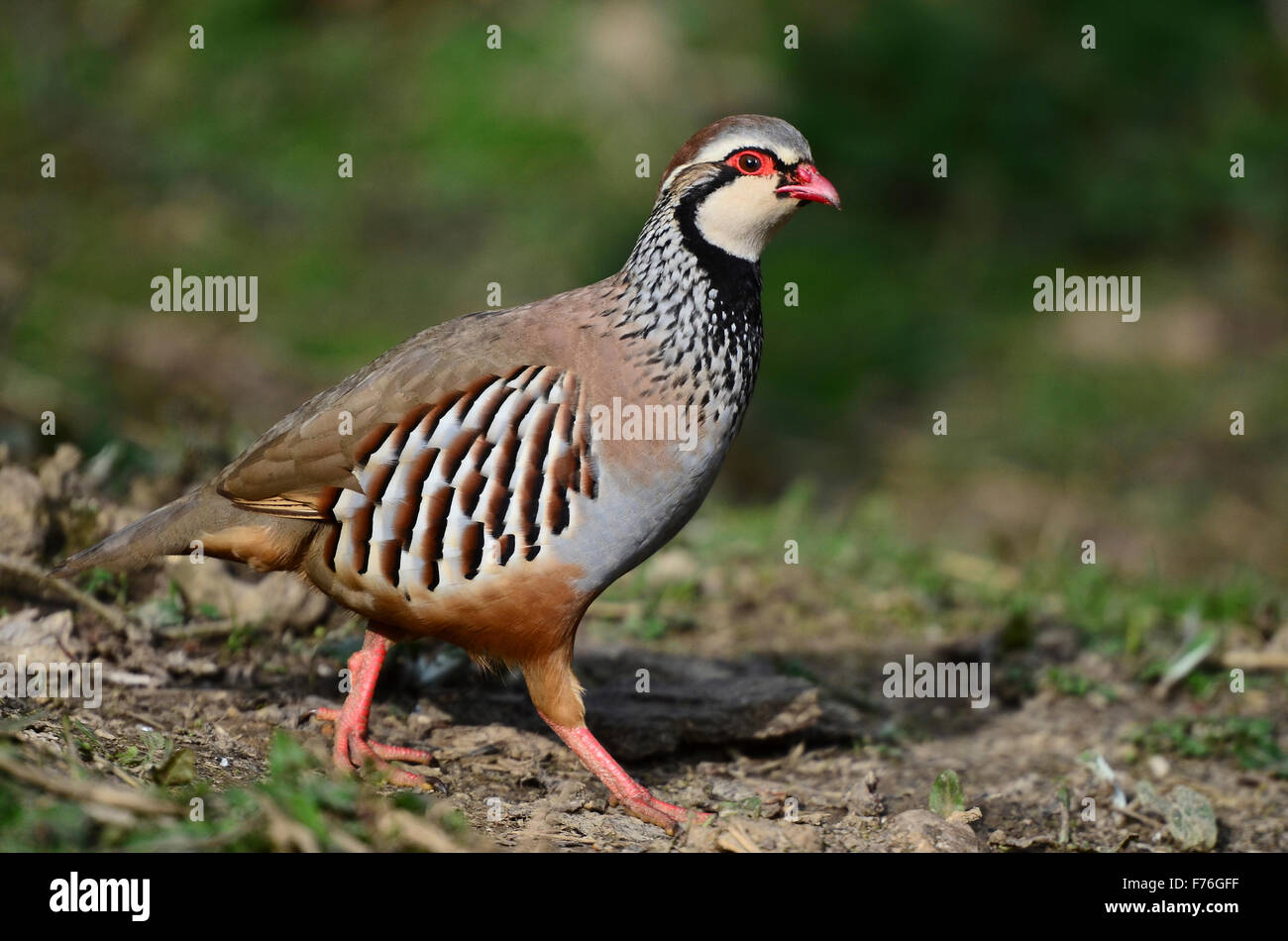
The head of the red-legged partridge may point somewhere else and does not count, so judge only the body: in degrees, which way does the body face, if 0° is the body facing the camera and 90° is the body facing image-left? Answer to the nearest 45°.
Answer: approximately 270°
